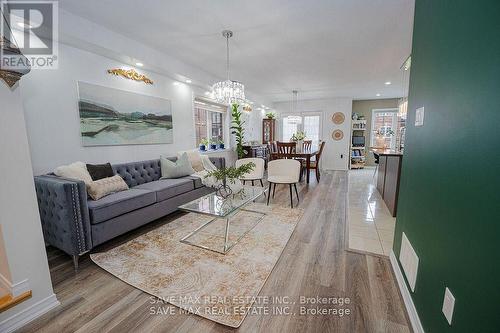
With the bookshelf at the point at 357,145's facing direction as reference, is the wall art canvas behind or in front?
in front

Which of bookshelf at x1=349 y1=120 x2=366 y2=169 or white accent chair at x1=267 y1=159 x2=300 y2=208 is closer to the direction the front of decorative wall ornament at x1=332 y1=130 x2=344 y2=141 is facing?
the white accent chair

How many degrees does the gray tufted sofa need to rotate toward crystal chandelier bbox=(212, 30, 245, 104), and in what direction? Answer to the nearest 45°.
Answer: approximately 45° to its left

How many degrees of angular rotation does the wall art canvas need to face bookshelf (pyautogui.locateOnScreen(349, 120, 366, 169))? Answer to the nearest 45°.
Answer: approximately 45° to its left

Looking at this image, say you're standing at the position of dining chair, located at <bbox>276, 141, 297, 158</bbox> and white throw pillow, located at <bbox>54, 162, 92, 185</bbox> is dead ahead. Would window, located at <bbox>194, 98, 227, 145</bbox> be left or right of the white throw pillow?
right

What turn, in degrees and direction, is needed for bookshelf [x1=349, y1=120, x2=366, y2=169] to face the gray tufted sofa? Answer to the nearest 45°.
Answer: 0° — it already faces it

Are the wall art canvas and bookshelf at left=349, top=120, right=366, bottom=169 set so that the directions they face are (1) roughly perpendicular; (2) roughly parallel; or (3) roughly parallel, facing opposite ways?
roughly perpendicular

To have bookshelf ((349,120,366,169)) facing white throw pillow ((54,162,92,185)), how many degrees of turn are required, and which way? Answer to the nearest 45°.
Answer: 0° — it already faces it

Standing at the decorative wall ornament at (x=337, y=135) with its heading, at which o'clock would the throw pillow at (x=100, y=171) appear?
The throw pillow is roughly at 1 o'clock from the decorative wall ornament.

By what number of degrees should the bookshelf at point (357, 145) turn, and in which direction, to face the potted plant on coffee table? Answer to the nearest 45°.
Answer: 0° — it already faces it

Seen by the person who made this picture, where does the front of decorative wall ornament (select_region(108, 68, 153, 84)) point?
facing the viewer and to the right of the viewer

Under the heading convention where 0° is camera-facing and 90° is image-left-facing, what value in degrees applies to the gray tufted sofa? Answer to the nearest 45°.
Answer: approximately 315°
